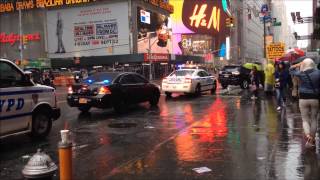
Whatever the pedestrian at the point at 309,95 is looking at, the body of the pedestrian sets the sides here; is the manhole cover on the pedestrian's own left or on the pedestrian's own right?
on the pedestrian's own left

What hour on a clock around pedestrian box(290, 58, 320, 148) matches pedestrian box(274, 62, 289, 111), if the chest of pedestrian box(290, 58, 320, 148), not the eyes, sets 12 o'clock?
pedestrian box(274, 62, 289, 111) is roughly at 12 o'clock from pedestrian box(290, 58, 320, 148).

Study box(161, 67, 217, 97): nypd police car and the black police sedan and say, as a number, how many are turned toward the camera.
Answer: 0

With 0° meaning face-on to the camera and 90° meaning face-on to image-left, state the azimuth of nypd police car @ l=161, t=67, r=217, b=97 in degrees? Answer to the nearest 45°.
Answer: approximately 225°

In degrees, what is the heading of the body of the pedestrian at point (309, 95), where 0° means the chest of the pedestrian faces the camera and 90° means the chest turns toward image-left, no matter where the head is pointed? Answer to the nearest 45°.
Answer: approximately 180°

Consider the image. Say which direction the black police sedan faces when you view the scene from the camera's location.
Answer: facing away from the viewer and to the right of the viewer

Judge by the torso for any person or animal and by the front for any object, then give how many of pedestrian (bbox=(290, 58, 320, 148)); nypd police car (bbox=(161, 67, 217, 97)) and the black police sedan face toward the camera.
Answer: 0

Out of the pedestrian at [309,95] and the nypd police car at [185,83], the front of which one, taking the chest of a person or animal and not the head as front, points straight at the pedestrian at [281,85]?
the pedestrian at [309,95]

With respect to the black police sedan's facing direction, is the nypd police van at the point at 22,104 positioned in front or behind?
behind

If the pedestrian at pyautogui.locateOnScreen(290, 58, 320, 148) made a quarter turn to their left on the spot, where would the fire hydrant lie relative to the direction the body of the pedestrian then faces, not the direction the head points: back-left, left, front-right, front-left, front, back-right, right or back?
front-left
